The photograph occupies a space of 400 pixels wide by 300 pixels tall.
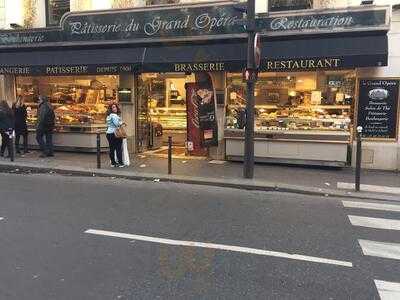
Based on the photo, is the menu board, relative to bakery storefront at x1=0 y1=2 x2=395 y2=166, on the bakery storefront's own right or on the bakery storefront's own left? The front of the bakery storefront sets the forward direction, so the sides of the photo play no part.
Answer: on the bakery storefront's own left

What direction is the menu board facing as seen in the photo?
toward the camera

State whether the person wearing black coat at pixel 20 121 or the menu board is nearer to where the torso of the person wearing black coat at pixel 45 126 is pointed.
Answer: the person wearing black coat

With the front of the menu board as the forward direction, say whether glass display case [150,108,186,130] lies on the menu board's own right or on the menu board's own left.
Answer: on the menu board's own right

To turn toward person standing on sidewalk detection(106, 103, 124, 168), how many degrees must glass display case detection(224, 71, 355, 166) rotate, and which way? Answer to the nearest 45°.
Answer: approximately 90° to its right

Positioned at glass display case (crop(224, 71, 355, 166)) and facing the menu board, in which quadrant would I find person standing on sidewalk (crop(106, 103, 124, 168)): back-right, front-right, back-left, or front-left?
back-right

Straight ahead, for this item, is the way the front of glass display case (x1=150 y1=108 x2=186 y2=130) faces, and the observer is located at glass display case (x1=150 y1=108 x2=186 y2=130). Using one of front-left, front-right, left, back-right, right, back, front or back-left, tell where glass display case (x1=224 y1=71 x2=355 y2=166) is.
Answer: front-left

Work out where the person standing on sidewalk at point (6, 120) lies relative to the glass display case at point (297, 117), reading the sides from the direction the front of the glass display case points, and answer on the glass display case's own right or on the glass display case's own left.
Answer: on the glass display case's own right

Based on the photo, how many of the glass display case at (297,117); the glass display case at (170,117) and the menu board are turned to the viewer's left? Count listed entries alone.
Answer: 0

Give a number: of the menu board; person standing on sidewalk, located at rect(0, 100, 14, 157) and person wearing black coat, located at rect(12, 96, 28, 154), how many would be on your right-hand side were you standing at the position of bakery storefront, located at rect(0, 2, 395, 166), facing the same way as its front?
2
